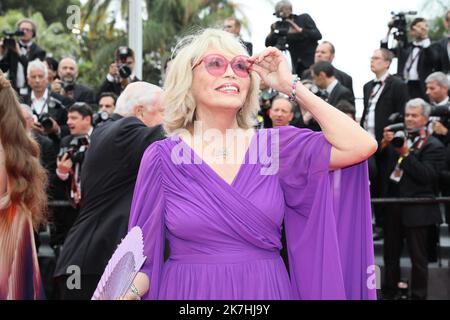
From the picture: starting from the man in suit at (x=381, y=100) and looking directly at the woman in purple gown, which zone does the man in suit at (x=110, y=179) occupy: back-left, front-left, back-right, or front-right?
front-right

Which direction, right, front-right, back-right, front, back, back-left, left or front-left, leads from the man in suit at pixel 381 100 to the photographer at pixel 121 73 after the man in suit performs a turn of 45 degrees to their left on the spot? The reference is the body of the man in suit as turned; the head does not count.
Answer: right

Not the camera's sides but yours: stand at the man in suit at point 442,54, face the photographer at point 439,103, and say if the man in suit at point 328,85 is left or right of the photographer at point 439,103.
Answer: right

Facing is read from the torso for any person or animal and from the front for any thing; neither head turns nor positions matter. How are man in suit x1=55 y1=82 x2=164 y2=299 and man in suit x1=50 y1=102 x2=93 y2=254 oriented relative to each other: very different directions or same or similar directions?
very different directions

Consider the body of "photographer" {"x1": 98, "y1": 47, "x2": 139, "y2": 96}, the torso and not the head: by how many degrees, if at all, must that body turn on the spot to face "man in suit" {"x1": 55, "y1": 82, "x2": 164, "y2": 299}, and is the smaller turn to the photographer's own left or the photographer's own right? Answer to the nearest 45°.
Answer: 0° — they already face them

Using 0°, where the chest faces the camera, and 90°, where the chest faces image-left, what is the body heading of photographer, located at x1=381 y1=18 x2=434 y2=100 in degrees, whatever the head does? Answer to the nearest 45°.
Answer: approximately 45°

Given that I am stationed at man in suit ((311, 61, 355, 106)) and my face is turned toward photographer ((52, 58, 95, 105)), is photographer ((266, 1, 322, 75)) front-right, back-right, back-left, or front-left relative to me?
front-right

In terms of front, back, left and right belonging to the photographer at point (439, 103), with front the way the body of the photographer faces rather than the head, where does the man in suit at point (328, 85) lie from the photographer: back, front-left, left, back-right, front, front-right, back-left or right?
front-right

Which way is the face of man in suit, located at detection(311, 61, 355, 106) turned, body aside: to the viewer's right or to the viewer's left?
to the viewer's left

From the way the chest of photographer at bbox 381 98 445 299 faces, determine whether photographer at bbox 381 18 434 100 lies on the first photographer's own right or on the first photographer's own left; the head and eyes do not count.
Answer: on the first photographer's own right

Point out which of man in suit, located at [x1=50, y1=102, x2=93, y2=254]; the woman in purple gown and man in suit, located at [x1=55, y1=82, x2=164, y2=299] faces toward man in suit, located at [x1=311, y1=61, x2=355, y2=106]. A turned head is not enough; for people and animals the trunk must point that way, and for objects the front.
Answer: man in suit, located at [x1=55, y1=82, x2=164, y2=299]

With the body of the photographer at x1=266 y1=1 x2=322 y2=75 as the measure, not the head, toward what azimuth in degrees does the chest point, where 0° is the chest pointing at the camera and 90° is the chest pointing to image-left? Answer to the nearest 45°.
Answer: approximately 45°

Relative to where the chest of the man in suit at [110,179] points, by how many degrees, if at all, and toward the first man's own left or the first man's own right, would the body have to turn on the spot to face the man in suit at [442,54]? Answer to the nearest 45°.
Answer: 0° — they already face them

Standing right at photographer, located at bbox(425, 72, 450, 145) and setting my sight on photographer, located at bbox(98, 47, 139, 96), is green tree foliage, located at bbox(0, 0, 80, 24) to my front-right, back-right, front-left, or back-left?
front-right
